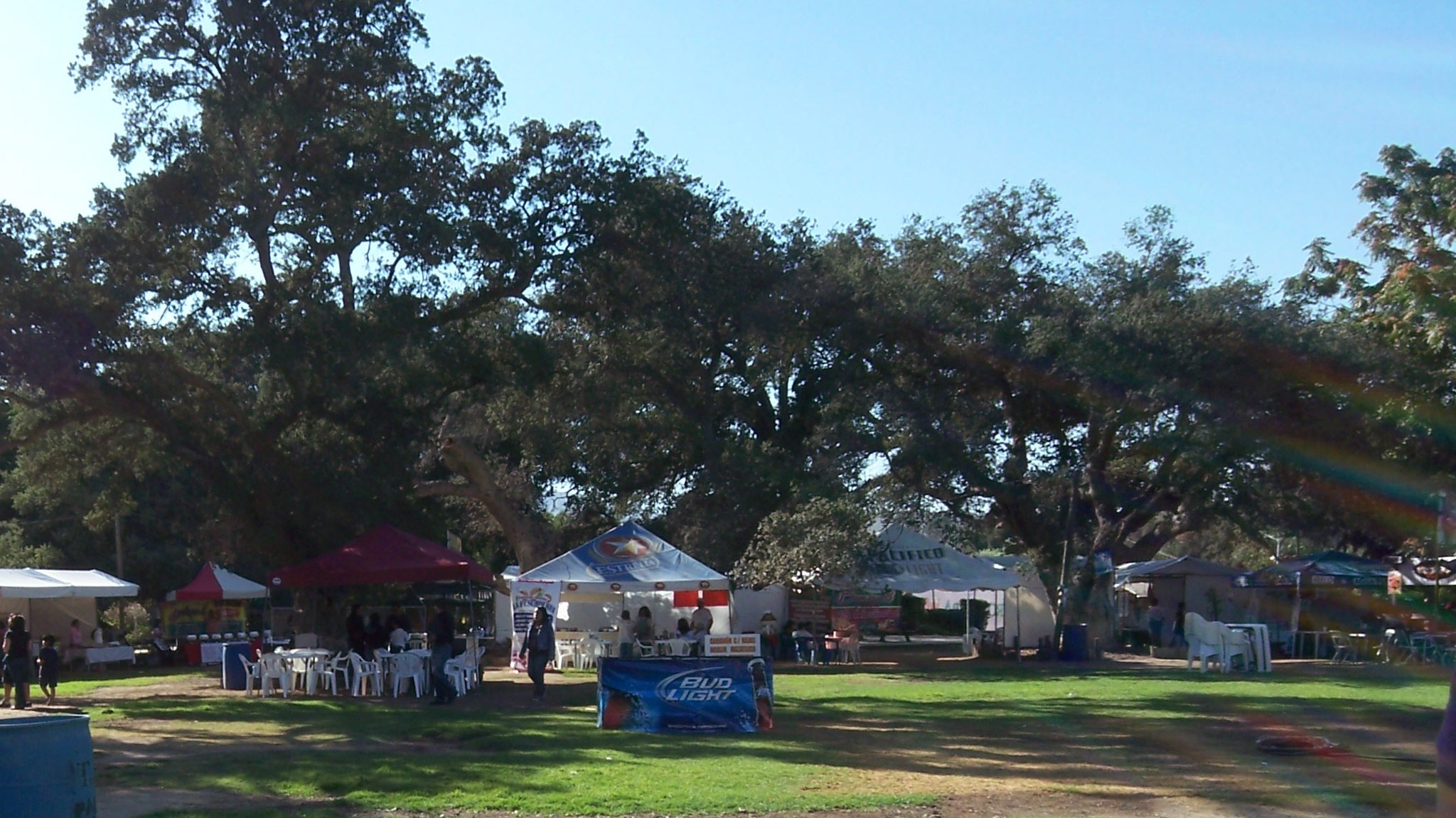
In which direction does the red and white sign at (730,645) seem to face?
toward the camera

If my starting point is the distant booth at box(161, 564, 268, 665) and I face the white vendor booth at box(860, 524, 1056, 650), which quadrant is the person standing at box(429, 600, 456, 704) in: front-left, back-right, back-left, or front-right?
front-right

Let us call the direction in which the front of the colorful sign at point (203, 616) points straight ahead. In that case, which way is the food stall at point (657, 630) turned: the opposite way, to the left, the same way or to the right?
the same way

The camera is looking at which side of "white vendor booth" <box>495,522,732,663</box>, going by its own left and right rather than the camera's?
front

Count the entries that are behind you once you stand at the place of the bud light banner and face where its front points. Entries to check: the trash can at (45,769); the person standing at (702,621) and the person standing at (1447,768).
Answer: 1

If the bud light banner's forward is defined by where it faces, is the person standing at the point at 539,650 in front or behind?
behind

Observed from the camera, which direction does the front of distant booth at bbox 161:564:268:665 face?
facing the viewer

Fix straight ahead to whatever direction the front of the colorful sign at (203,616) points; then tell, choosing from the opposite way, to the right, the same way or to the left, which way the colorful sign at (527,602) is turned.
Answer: the same way

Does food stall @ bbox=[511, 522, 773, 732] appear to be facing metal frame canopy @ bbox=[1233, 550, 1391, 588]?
no

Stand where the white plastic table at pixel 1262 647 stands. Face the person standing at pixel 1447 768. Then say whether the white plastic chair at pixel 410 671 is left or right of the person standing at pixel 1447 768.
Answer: right

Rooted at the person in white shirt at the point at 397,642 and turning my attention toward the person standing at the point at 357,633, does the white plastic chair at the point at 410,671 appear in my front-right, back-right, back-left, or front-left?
back-left

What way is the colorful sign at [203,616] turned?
toward the camera
